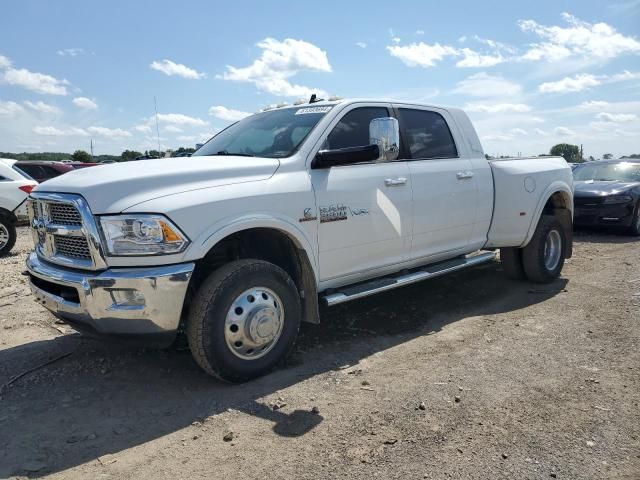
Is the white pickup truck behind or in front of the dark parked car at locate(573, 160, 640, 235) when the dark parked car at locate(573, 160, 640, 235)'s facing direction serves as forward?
in front

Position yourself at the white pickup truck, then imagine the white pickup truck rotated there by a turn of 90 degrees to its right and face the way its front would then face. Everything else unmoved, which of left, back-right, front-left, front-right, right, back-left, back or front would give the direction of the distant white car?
front

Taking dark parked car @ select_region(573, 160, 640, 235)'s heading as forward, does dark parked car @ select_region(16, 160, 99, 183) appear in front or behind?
in front

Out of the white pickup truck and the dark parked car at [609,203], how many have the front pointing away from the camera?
0

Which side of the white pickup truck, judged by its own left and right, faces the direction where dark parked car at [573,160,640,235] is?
back

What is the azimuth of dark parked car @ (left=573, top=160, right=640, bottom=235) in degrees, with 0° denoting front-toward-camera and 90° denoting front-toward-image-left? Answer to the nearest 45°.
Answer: approximately 45°

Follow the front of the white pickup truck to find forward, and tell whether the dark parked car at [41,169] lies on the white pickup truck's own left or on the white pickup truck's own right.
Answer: on the white pickup truck's own right
